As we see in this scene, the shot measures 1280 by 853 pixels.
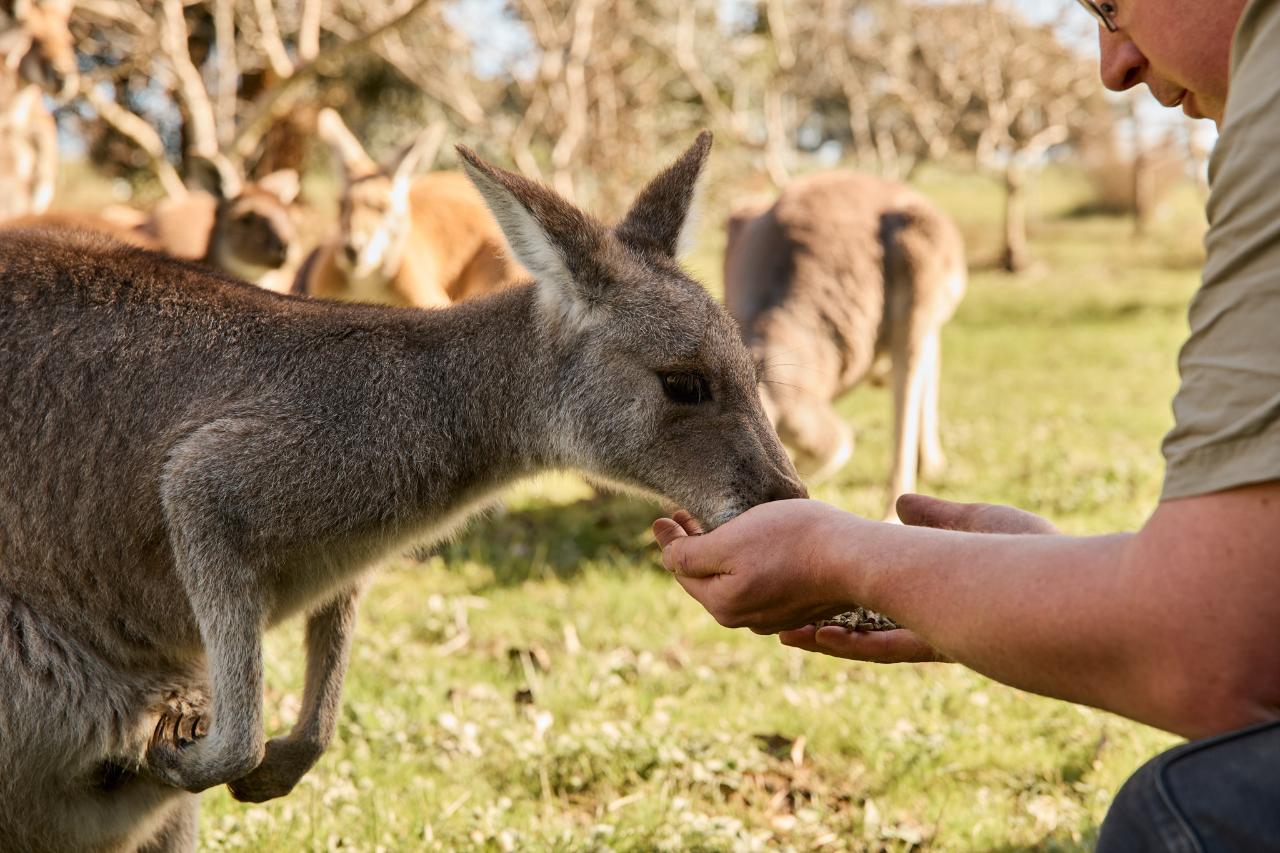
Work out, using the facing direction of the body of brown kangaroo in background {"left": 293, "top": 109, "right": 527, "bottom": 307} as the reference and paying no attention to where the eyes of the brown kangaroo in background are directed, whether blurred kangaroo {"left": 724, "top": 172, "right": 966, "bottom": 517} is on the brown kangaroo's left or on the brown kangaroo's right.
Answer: on the brown kangaroo's left

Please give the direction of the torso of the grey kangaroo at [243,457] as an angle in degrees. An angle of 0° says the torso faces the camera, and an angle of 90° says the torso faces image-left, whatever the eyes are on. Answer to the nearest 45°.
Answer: approximately 270°

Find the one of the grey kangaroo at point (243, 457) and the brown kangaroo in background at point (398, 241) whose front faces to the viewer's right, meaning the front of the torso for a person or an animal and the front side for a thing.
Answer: the grey kangaroo

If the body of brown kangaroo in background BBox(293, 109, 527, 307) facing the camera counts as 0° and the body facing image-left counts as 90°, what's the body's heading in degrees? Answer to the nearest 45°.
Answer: approximately 45°

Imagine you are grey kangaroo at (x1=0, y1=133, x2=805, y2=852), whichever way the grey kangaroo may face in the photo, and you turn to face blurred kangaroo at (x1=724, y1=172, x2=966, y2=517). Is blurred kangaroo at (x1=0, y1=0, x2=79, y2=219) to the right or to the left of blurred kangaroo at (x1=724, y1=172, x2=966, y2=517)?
left

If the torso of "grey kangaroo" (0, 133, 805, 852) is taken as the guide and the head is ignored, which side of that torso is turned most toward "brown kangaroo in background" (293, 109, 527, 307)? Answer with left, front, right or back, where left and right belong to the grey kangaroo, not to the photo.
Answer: left

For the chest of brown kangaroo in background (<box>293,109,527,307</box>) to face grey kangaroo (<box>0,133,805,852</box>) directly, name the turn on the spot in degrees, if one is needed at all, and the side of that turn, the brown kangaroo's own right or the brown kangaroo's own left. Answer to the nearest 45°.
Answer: approximately 45° to the brown kangaroo's own left

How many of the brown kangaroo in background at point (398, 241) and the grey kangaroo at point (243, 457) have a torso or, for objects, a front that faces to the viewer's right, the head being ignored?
1

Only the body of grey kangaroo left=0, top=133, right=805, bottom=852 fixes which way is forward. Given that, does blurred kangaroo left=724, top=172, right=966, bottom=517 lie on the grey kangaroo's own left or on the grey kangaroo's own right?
on the grey kangaroo's own left
